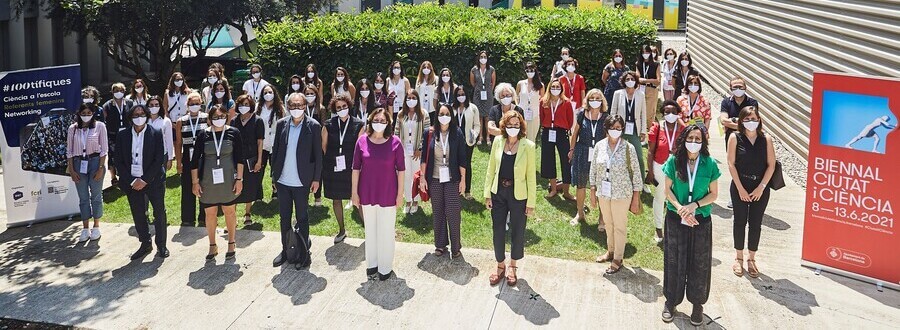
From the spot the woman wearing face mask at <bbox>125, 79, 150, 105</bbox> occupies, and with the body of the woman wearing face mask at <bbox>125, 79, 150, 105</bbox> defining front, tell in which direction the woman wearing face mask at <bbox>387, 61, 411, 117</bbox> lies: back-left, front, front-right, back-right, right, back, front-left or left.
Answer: left

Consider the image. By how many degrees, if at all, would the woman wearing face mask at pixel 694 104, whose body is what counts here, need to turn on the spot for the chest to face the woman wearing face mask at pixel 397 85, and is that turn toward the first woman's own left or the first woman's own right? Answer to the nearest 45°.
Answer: approximately 90° to the first woman's own right

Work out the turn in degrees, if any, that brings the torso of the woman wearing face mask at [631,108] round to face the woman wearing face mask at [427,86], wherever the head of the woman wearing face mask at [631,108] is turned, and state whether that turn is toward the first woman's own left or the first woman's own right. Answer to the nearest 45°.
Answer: approximately 135° to the first woman's own right

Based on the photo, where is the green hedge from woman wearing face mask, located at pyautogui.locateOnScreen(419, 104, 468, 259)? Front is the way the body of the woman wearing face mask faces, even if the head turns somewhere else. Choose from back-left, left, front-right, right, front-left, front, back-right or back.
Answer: back

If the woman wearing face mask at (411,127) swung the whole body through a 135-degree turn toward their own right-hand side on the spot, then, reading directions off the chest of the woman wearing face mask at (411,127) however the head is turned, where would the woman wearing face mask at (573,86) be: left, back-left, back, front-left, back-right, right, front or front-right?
right

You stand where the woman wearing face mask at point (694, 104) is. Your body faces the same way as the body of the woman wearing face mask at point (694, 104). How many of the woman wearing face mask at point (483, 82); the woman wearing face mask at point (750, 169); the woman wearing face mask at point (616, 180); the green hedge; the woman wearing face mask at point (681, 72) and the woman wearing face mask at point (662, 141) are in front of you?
3

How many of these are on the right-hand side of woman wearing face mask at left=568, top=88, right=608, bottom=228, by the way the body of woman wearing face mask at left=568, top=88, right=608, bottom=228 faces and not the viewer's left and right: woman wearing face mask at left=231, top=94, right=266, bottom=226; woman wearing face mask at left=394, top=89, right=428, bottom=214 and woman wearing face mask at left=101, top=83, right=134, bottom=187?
3

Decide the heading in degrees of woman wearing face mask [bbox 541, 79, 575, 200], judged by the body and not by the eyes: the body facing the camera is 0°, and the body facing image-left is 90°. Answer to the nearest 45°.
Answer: approximately 0°

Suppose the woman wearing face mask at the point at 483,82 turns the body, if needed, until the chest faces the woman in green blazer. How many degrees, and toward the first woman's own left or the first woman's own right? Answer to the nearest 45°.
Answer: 0° — they already face them

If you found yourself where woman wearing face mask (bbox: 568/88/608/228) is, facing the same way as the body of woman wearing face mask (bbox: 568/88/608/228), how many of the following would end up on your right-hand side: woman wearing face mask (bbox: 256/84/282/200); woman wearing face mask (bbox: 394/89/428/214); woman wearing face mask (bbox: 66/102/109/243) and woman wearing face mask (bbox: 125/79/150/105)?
4
